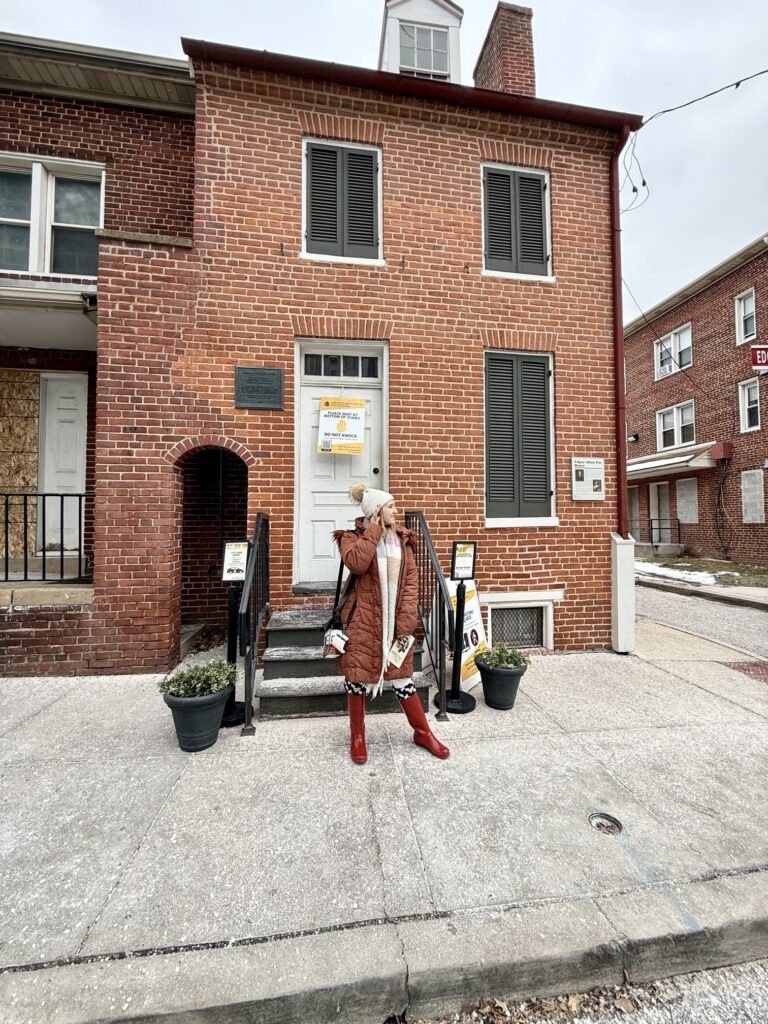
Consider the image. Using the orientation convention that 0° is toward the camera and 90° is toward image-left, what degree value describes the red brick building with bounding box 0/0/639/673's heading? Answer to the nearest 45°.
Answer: approximately 0°

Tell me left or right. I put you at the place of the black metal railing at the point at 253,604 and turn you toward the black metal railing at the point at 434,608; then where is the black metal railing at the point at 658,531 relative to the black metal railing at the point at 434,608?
left

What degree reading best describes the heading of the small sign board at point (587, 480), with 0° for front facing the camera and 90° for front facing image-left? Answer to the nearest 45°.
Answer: approximately 0°

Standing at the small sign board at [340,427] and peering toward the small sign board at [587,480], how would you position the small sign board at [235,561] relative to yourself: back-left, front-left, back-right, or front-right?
back-right

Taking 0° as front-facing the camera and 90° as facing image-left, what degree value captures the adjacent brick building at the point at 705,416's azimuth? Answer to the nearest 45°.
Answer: approximately 45°

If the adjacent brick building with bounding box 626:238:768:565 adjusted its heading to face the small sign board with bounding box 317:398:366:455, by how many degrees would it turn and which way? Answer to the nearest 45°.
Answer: approximately 45° to its left

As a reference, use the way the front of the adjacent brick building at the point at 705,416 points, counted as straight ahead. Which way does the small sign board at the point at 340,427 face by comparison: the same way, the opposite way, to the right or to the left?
to the left
